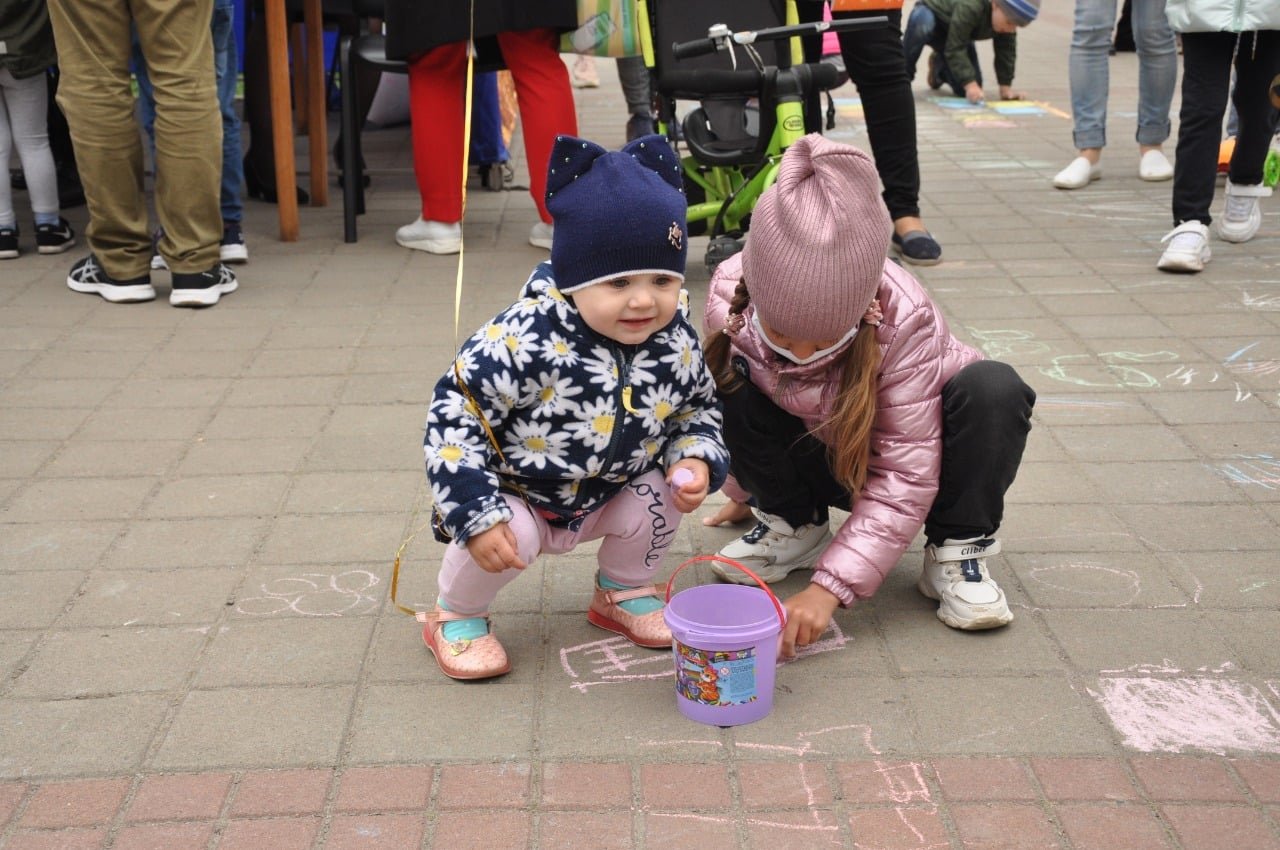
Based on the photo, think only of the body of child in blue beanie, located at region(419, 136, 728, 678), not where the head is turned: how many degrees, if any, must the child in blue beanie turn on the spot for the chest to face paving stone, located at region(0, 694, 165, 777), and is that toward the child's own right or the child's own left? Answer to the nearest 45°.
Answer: approximately 135° to the child's own right

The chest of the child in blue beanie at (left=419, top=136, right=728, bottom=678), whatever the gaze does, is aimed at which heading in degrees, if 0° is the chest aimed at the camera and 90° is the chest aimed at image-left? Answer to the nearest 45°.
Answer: approximately 315°

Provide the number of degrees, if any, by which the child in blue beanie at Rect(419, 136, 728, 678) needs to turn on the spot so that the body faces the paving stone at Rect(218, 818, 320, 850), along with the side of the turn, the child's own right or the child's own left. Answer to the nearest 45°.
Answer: approximately 90° to the child's own right

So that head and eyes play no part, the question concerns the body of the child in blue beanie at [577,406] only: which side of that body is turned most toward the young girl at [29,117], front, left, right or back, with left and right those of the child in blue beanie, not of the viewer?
back

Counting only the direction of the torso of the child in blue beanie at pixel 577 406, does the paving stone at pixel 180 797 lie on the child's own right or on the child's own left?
on the child's own right
